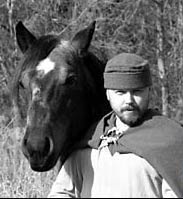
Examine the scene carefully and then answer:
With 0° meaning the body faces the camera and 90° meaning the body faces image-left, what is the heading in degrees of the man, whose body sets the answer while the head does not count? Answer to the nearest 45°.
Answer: approximately 0°

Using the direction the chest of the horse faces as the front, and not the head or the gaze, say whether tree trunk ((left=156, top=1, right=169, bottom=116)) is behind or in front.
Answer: behind

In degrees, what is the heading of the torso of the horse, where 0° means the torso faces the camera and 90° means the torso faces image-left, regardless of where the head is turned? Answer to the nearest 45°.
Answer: approximately 45°

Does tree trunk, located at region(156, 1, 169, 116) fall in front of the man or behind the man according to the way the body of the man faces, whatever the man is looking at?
behind

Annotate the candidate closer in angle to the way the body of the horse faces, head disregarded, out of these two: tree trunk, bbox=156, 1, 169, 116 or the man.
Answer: the man

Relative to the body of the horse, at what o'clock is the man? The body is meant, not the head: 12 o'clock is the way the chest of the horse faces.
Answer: The man is roughly at 9 o'clock from the horse.
